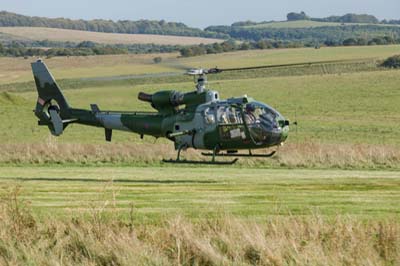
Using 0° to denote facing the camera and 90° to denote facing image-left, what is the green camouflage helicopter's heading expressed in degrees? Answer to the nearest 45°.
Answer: approximately 315°
